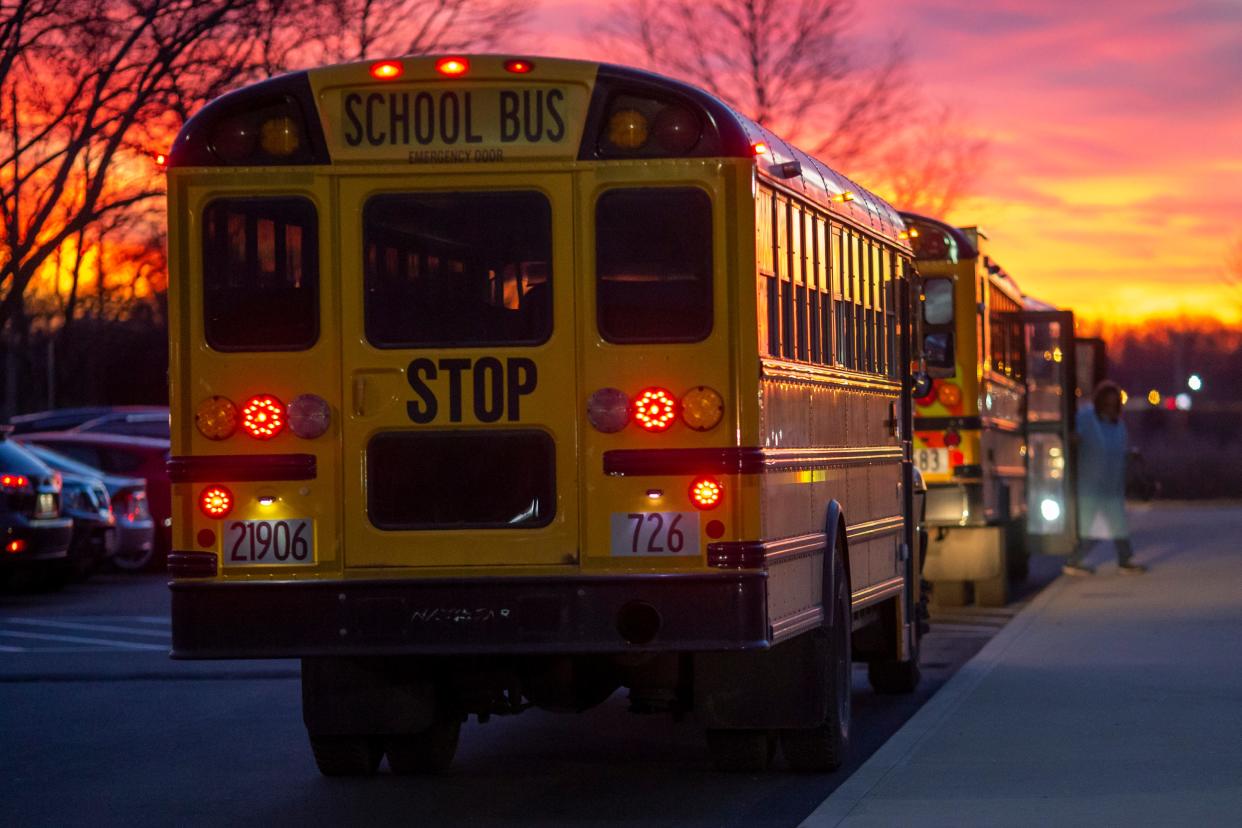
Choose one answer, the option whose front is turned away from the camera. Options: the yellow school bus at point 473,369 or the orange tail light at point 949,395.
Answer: the yellow school bus

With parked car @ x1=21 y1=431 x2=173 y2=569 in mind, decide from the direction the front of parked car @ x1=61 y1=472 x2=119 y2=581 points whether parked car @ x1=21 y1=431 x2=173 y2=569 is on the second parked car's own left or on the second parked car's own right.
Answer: on the second parked car's own right

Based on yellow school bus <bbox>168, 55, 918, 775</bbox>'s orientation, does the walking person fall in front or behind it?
in front

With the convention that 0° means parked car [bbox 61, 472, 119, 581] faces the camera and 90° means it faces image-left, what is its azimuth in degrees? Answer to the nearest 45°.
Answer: approximately 135°

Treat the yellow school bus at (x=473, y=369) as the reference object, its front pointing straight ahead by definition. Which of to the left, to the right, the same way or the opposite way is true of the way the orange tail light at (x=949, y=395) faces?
the opposite way

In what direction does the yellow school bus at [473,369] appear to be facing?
away from the camera

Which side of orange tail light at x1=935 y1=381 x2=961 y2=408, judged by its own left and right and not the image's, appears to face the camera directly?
front

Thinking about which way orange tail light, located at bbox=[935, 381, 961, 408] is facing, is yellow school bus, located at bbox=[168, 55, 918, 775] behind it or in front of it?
in front

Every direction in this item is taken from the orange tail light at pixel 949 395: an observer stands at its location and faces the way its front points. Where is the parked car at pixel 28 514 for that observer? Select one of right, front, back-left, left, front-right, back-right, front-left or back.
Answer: right

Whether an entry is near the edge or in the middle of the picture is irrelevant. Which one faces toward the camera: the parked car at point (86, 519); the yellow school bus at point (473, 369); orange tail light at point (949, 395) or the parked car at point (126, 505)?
the orange tail light

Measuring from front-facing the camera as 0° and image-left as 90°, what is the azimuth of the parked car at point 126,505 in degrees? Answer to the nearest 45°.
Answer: approximately 135°
